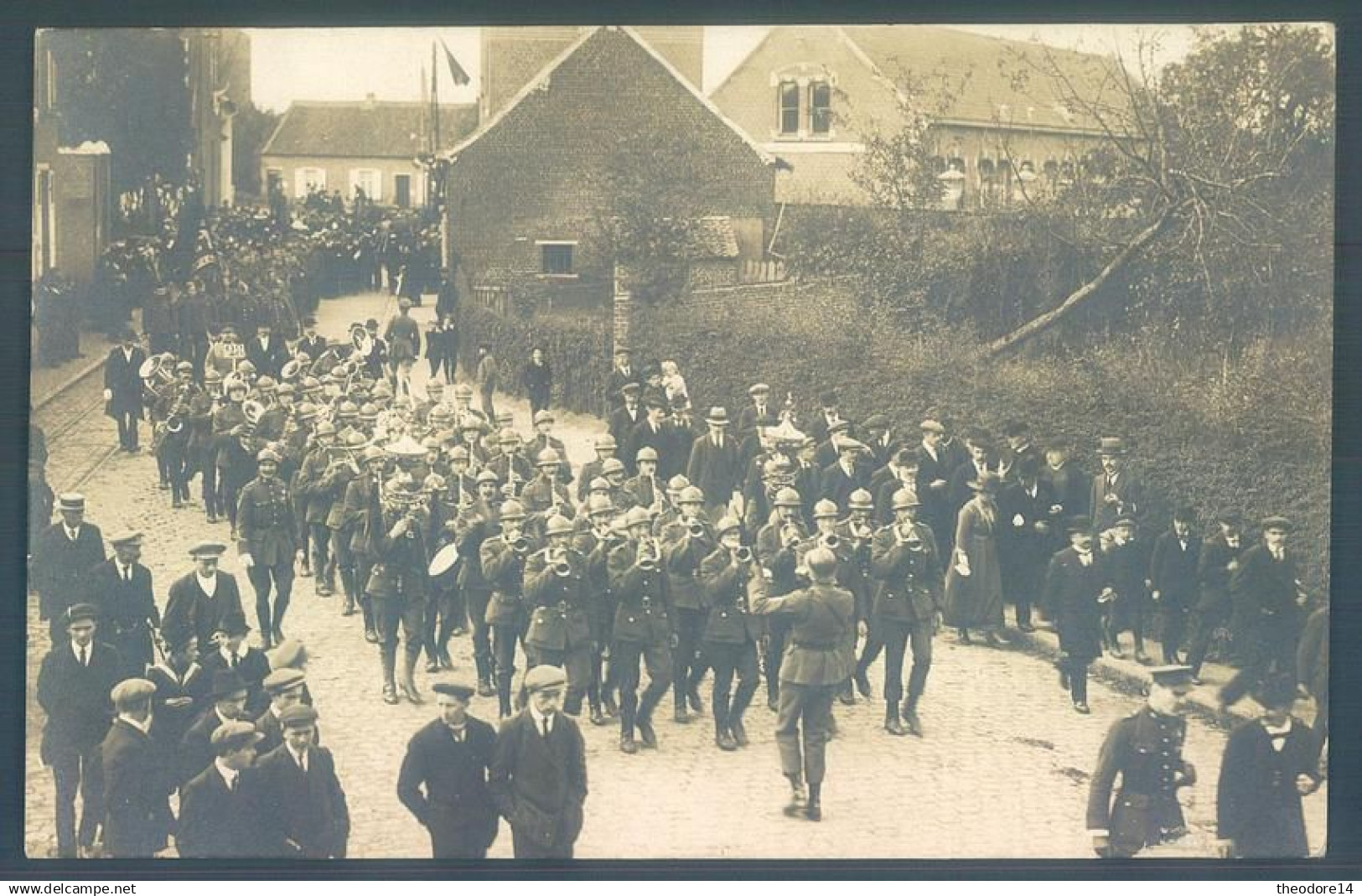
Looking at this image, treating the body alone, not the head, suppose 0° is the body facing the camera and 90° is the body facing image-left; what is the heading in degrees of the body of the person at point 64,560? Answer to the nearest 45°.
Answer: approximately 0°

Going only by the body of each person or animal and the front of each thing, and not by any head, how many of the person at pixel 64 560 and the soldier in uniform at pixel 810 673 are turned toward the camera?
1

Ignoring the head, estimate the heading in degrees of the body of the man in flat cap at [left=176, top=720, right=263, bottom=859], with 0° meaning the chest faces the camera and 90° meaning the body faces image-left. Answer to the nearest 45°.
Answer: approximately 315°

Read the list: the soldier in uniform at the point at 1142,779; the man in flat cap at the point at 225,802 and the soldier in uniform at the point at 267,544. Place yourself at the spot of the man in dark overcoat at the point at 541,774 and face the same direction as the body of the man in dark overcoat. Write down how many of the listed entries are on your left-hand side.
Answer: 1

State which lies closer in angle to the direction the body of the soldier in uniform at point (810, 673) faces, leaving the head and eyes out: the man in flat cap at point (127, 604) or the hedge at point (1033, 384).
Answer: the hedge

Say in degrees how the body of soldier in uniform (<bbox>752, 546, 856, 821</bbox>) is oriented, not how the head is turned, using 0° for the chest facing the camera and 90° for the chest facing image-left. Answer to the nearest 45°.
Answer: approximately 180°

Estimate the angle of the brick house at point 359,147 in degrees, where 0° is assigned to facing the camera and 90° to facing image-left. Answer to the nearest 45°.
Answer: approximately 0°

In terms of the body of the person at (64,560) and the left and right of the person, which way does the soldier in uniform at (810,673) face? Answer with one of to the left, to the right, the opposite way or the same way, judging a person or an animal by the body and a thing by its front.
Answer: the opposite way
